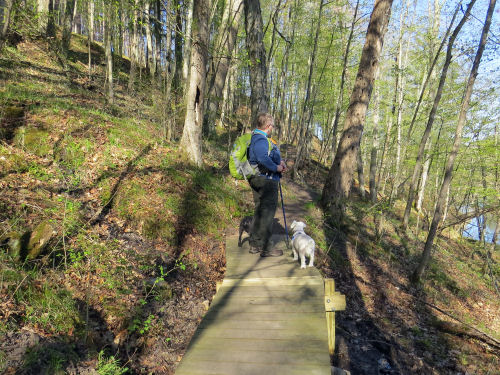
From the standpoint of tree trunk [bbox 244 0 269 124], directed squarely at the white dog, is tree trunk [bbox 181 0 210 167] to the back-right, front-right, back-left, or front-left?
front-right

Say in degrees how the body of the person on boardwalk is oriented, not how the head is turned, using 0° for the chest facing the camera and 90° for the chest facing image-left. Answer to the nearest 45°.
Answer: approximately 270°

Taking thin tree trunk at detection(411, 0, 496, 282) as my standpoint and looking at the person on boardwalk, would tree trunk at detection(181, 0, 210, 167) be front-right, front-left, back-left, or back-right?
front-right

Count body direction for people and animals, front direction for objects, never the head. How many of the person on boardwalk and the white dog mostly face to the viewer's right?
1
